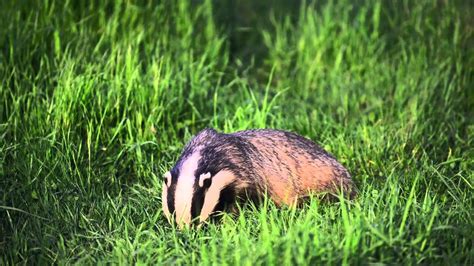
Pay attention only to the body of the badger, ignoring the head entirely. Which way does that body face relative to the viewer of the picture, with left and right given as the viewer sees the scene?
facing the viewer and to the left of the viewer
